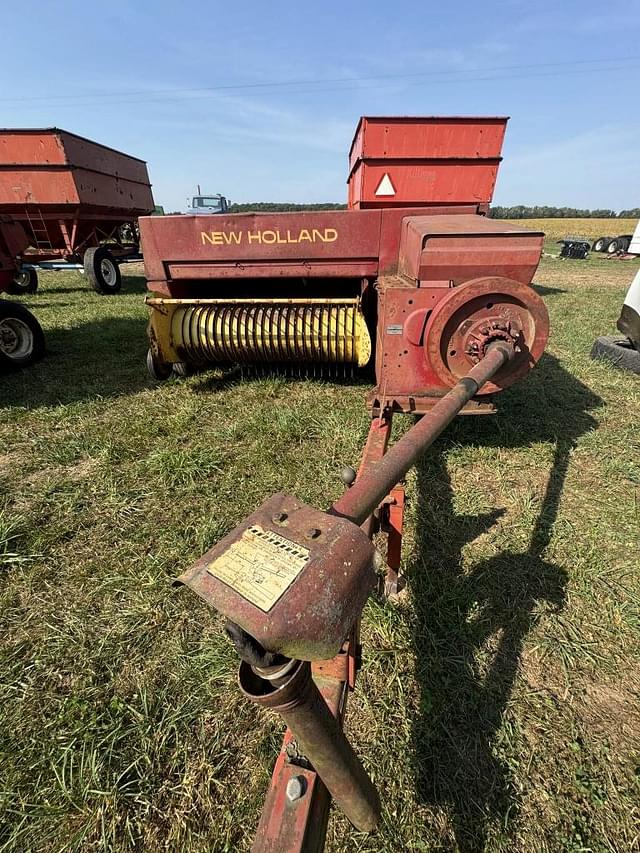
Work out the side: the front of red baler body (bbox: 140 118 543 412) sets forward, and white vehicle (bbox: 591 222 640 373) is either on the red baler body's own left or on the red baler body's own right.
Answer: on the red baler body's own left

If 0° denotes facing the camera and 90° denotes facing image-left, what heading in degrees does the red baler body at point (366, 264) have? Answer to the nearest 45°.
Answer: approximately 0°

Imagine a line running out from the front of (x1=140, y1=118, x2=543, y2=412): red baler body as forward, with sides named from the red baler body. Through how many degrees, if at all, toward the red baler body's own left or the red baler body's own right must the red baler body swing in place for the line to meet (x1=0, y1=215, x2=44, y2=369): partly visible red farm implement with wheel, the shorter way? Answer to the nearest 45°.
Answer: approximately 90° to the red baler body's own right
